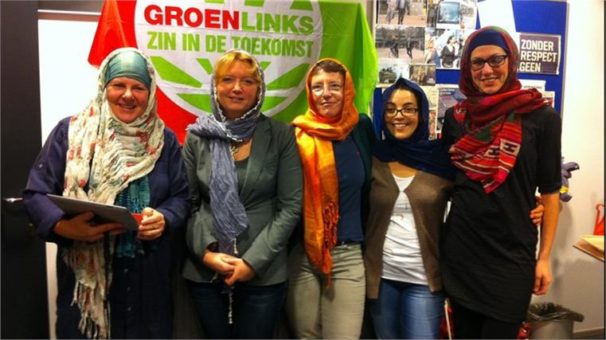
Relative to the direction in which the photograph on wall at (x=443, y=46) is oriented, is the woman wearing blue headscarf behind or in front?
in front

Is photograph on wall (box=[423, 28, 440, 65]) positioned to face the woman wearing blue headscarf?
yes

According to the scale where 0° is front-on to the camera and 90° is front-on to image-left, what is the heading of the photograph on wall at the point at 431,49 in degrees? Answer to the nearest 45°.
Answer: approximately 0°

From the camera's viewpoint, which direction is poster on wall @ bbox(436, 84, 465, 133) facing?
toward the camera

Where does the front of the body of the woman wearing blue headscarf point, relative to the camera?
toward the camera

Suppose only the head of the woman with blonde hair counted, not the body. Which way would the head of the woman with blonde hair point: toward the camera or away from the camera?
toward the camera

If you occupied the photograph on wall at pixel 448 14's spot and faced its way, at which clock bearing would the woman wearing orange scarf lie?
The woman wearing orange scarf is roughly at 1 o'clock from the photograph on wall.

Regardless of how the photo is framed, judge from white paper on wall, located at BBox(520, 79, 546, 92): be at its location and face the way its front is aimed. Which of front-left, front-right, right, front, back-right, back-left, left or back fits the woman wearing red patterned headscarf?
front

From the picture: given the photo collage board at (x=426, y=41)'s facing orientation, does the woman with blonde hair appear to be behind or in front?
in front

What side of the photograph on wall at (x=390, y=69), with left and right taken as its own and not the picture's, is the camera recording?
front

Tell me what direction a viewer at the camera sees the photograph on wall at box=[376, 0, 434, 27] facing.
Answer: facing the viewer

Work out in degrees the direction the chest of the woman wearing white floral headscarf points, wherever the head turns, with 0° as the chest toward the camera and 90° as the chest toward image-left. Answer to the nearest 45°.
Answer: approximately 0°

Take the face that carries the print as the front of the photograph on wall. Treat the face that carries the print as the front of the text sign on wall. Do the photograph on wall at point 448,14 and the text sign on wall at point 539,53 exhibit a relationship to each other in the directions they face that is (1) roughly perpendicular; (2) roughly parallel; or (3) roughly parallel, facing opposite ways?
roughly parallel
